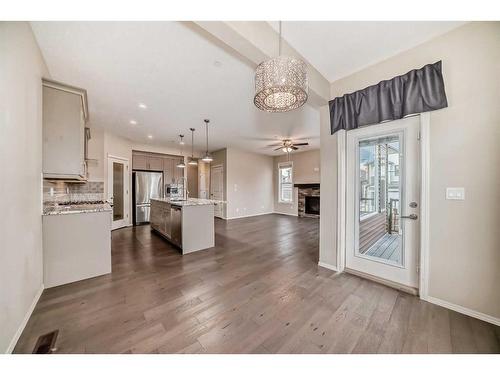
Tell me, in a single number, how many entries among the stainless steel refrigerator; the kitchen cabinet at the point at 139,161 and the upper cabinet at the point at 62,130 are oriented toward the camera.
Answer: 2

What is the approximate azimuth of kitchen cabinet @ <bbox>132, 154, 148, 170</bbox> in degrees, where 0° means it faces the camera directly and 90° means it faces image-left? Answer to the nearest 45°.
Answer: approximately 0°

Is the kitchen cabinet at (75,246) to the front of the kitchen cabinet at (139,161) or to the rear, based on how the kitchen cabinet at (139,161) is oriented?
to the front

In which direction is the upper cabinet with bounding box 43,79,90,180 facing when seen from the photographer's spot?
facing to the right of the viewer

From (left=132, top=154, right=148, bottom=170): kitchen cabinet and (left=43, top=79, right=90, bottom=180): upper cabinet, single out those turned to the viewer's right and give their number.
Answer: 1

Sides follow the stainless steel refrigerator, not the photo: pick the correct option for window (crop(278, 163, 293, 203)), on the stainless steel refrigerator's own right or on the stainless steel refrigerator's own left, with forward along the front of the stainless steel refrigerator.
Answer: on the stainless steel refrigerator's own left

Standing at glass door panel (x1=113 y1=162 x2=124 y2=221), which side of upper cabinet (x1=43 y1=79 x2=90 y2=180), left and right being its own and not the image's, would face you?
left

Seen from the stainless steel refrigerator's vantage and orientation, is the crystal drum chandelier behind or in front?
in front
